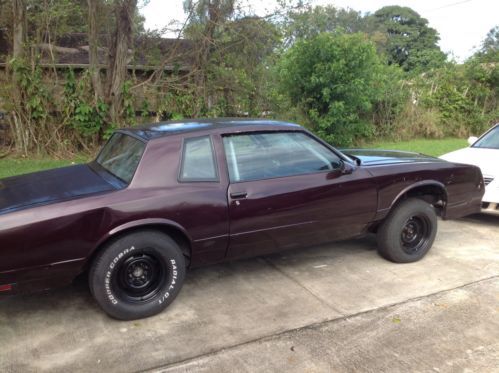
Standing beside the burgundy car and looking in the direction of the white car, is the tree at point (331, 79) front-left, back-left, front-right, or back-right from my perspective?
front-left

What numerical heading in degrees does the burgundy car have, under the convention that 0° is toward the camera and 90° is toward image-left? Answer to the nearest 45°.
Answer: approximately 225°

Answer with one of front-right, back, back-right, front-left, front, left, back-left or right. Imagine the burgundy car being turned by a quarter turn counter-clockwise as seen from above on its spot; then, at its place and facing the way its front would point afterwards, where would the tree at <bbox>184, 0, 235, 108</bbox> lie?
front-right

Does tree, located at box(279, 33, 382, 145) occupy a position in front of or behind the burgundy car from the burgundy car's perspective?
in front

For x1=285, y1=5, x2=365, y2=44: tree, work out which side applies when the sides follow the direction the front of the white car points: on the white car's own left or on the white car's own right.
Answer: on the white car's own right

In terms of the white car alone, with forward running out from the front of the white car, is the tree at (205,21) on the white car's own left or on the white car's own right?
on the white car's own right

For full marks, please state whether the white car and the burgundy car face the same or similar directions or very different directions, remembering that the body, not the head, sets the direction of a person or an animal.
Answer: very different directions

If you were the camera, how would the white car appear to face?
facing the viewer and to the left of the viewer

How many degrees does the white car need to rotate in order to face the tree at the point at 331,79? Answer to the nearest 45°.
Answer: approximately 90° to its right

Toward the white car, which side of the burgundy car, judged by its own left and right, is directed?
front

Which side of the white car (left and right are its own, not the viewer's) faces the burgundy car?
front
